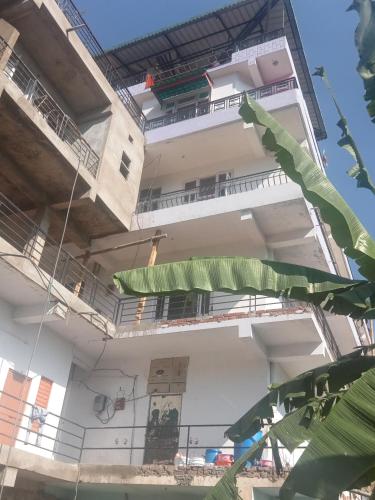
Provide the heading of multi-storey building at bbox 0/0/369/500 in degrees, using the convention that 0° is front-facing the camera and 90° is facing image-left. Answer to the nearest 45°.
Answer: approximately 0°

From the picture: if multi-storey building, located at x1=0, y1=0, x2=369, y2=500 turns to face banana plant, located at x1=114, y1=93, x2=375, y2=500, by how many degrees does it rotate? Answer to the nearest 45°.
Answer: approximately 45° to its left
